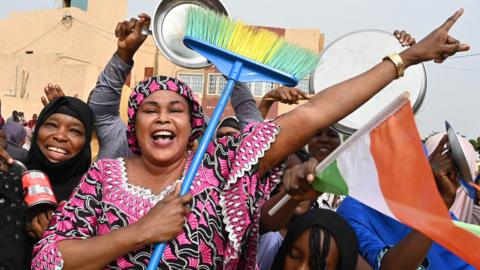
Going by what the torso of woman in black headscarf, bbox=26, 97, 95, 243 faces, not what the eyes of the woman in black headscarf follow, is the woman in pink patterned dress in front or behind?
in front

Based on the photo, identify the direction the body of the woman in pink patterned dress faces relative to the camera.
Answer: toward the camera

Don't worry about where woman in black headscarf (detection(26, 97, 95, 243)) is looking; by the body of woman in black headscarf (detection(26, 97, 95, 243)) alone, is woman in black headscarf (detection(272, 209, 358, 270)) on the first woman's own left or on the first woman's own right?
on the first woman's own left

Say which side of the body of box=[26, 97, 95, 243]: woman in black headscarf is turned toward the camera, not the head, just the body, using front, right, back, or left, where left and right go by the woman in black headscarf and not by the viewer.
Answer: front

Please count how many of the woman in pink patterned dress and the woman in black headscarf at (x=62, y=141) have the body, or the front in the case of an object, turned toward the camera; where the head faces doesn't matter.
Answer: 2

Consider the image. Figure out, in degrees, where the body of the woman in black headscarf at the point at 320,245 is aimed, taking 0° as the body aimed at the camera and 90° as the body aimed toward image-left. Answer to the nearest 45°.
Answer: approximately 45°
